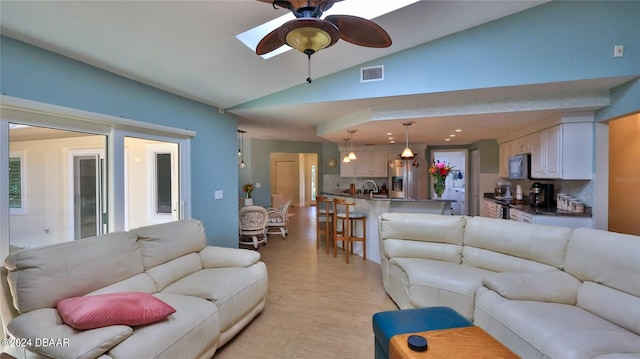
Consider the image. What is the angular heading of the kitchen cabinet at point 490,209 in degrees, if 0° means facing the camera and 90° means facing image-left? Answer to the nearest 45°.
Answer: approximately 45°

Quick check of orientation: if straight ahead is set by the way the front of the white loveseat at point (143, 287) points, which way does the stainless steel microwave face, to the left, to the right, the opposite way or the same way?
the opposite way

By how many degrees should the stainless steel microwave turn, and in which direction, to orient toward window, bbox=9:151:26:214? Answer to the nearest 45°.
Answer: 0° — it already faces it

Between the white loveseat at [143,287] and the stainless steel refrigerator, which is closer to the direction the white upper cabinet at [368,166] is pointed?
the white loveseat

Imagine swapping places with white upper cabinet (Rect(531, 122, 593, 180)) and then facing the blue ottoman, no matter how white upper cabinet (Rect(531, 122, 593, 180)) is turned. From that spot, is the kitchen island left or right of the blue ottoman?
right

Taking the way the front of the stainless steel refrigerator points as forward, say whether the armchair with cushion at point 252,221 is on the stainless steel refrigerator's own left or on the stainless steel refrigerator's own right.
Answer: on the stainless steel refrigerator's own right

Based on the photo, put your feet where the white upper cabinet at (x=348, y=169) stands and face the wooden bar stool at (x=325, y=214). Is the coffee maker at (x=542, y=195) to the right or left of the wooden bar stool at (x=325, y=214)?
left
